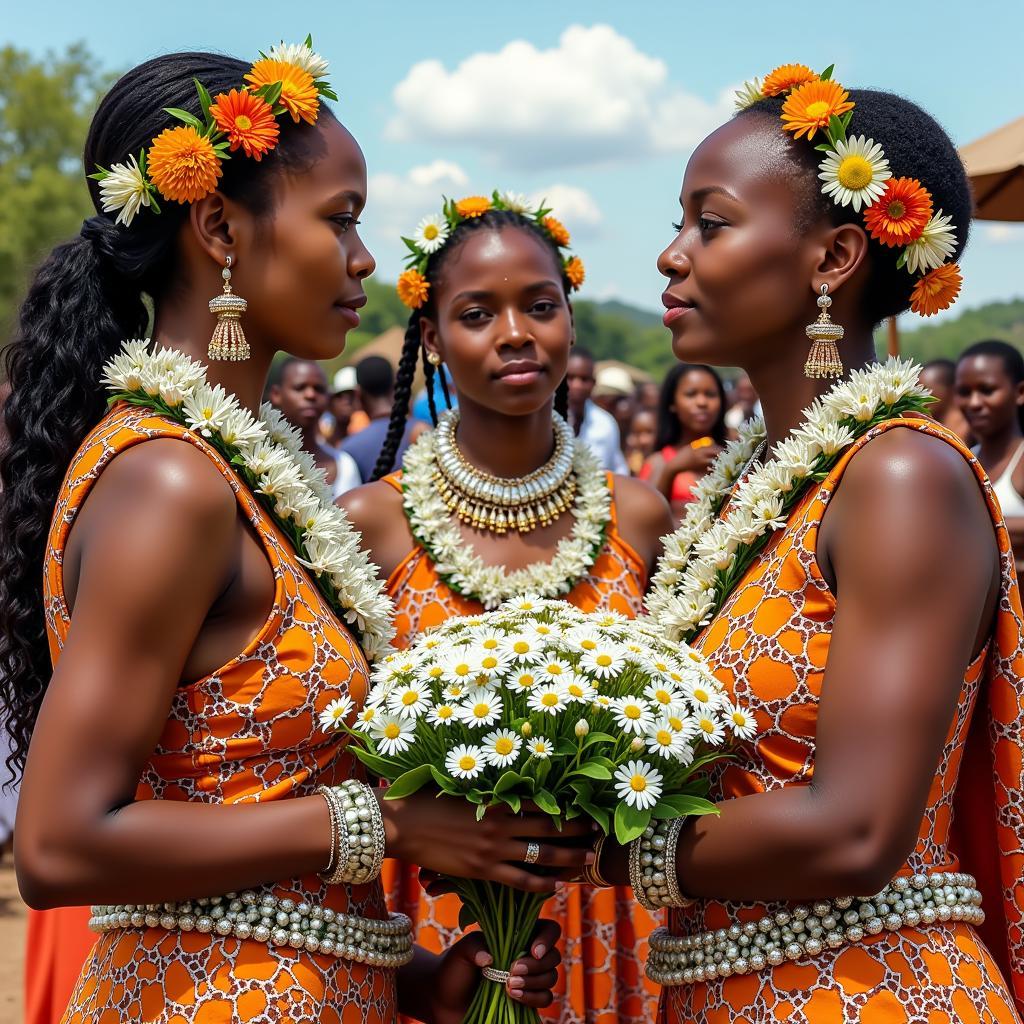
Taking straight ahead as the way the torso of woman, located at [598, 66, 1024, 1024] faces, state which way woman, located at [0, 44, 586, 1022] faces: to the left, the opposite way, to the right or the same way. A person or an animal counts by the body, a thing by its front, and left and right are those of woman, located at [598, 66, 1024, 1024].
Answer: the opposite way

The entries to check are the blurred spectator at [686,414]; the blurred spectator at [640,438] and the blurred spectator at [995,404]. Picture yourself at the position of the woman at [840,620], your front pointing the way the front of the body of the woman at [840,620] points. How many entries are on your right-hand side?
3

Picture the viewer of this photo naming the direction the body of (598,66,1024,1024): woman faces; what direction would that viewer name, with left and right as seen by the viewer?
facing to the left of the viewer

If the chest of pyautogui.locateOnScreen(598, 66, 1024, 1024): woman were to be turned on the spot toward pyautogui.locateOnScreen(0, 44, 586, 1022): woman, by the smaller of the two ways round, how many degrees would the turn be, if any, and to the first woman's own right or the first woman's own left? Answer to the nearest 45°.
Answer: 0° — they already face them

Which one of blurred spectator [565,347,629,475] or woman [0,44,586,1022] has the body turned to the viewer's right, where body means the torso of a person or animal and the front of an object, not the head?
the woman

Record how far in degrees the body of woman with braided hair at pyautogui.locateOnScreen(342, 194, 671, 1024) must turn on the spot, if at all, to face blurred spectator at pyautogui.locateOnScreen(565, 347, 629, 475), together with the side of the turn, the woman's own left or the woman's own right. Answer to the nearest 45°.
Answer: approximately 180°

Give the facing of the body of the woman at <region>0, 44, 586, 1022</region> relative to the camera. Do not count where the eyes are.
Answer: to the viewer's right

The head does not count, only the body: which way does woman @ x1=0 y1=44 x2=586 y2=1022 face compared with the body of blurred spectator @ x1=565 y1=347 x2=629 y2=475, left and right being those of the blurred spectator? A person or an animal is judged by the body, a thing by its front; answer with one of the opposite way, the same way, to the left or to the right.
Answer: to the left

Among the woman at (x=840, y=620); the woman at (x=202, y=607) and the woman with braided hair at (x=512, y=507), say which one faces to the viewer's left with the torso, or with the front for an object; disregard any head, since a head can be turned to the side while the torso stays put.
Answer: the woman at (x=840, y=620)
